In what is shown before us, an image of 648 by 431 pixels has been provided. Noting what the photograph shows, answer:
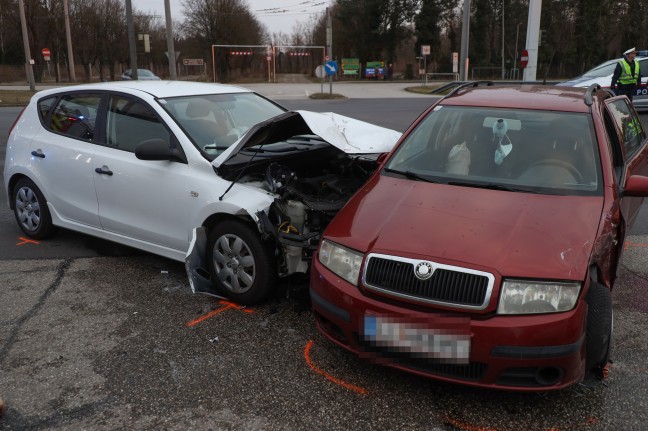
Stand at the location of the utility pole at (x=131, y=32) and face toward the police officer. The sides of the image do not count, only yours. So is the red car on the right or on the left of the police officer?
right

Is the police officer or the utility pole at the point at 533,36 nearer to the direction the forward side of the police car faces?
the utility pole

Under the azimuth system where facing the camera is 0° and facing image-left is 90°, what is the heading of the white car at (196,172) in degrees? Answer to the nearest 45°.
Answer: approximately 315°

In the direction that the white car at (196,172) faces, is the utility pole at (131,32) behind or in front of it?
behind

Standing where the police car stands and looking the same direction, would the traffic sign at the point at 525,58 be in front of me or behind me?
in front

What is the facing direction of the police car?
to the viewer's left

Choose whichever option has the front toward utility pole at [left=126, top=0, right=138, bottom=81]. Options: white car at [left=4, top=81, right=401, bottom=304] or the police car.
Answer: the police car

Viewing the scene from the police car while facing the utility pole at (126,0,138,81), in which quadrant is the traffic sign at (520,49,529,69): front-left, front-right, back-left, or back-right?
front-right

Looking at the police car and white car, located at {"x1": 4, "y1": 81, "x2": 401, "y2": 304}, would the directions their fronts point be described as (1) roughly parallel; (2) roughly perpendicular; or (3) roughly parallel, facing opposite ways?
roughly parallel, facing opposite ways

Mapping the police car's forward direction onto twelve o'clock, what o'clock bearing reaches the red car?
The red car is roughly at 9 o'clock from the police car.

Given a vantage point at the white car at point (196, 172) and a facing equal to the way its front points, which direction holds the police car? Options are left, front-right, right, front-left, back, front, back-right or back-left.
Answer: left

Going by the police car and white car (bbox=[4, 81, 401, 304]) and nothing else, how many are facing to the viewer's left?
1
